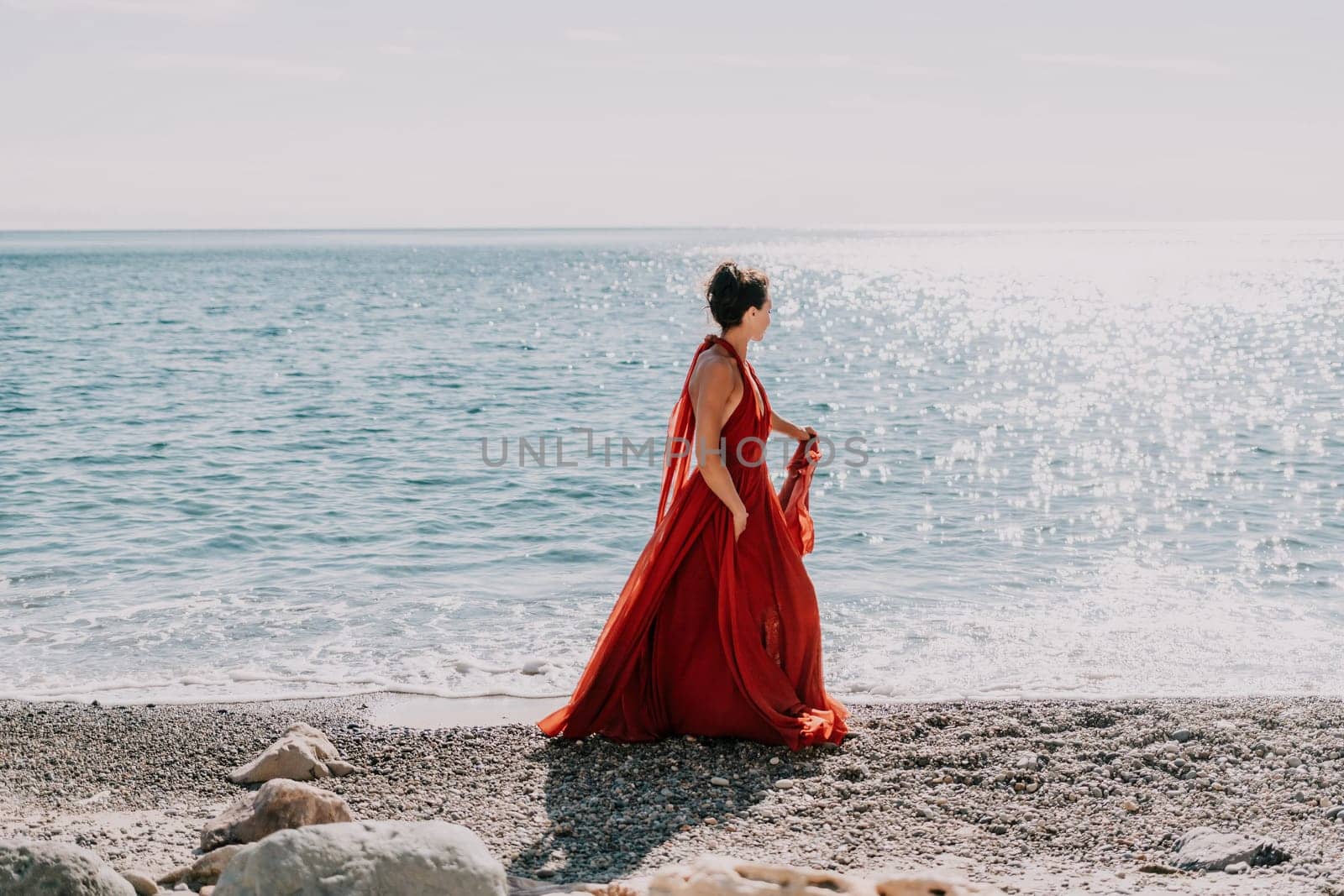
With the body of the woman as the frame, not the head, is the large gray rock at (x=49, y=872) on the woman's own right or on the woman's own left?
on the woman's own right

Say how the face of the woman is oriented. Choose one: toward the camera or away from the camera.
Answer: away from the camera

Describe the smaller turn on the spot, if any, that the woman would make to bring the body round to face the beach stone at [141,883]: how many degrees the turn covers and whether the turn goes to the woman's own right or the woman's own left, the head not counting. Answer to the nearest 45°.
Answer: approximately 135° to the woman's own right

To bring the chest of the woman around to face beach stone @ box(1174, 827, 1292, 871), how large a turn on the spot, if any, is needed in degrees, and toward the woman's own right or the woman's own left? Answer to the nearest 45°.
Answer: approximately 45° to the woman's own right

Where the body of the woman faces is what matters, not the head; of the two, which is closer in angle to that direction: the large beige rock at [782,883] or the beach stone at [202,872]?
the large beige rock

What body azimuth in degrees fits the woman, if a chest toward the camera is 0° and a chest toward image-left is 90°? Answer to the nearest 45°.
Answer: approximately 270°

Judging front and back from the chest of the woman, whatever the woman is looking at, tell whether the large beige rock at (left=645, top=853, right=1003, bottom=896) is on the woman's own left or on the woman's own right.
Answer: on the woman's own right

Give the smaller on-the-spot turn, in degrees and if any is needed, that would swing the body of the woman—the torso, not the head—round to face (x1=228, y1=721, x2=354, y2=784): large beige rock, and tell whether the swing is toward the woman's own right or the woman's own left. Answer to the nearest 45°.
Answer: approximately 180°

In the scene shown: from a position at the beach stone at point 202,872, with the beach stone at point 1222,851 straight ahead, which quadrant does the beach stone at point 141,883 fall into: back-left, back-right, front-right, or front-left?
back-right

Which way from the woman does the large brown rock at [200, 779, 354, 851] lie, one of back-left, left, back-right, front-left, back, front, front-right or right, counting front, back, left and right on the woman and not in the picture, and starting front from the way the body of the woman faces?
back-right
